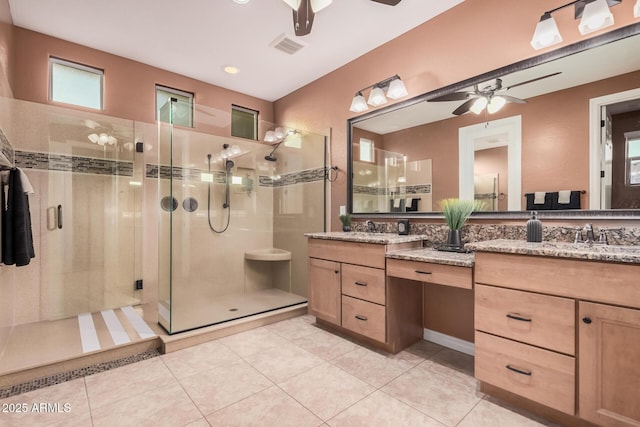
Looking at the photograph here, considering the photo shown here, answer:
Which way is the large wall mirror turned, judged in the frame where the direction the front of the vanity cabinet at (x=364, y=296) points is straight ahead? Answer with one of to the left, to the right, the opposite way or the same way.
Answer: the same way

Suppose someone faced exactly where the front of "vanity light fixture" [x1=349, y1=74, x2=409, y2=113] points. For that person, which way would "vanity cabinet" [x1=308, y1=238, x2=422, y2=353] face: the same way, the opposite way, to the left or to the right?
the same way

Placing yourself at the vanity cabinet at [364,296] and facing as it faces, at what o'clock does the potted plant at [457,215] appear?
The potted plant is roughly at 8 o'clock from the vanity cabinet.

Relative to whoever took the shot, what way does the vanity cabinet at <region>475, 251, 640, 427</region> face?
facing the viewer and to the left of the viewer

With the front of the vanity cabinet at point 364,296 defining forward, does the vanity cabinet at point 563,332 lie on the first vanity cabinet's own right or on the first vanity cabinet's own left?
on the first vanity cabinet's own left

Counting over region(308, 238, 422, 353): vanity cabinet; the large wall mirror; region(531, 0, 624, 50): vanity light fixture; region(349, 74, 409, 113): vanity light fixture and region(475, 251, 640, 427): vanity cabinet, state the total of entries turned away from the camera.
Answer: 0

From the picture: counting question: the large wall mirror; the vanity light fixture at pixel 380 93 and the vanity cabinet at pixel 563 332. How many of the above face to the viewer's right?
0

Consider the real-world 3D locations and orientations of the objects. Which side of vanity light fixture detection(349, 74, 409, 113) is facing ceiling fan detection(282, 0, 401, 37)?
front

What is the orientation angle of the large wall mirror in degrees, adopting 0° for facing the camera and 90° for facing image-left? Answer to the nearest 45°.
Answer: approximately 45°

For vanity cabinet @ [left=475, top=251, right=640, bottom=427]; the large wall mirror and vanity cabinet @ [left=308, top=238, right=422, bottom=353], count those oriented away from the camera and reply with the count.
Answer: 0

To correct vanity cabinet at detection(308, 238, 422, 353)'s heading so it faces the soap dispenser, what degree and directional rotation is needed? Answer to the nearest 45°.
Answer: approximately 135° to its left

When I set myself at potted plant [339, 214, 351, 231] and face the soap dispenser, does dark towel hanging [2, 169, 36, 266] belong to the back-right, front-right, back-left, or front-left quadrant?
back-right

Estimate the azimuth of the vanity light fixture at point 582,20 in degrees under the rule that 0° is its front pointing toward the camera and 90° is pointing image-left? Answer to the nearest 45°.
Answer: approximately 45°

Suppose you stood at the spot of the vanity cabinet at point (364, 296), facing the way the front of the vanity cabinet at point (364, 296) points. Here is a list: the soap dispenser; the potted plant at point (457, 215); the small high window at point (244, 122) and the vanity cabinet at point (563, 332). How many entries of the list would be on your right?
1
